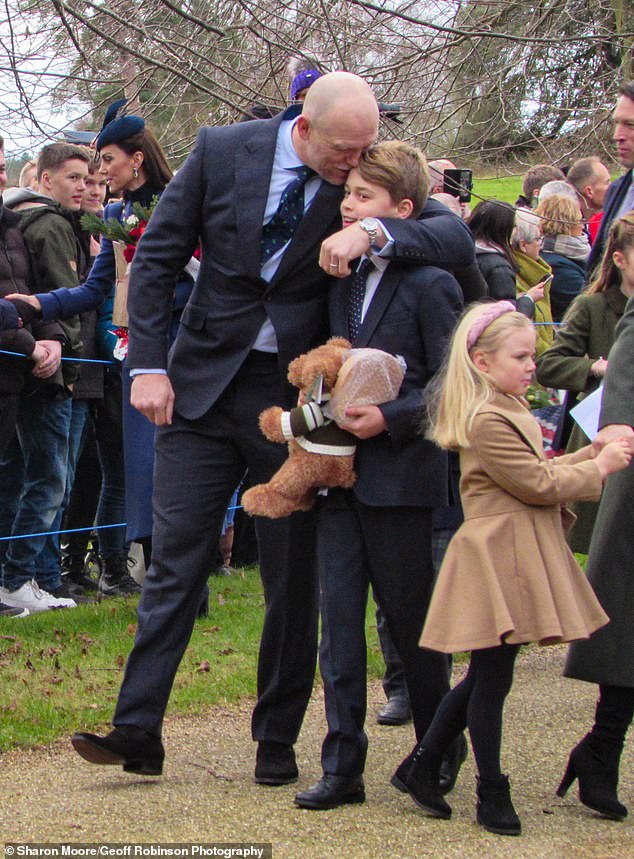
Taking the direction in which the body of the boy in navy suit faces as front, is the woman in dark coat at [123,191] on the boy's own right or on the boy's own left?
on the boy's own right

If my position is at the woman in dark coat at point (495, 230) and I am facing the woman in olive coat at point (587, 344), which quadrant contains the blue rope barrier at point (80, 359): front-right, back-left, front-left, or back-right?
back-right

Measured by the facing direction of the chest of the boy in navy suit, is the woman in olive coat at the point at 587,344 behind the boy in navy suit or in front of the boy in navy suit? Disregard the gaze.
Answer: behind

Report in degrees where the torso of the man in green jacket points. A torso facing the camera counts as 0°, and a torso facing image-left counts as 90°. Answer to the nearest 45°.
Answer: approximately 270°

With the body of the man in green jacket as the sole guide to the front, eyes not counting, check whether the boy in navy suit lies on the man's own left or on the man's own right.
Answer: on the man's own right

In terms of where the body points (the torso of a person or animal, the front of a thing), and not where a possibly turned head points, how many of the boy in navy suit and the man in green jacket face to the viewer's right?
1

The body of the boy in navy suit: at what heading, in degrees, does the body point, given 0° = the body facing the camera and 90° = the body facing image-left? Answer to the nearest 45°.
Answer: approximately 45°
